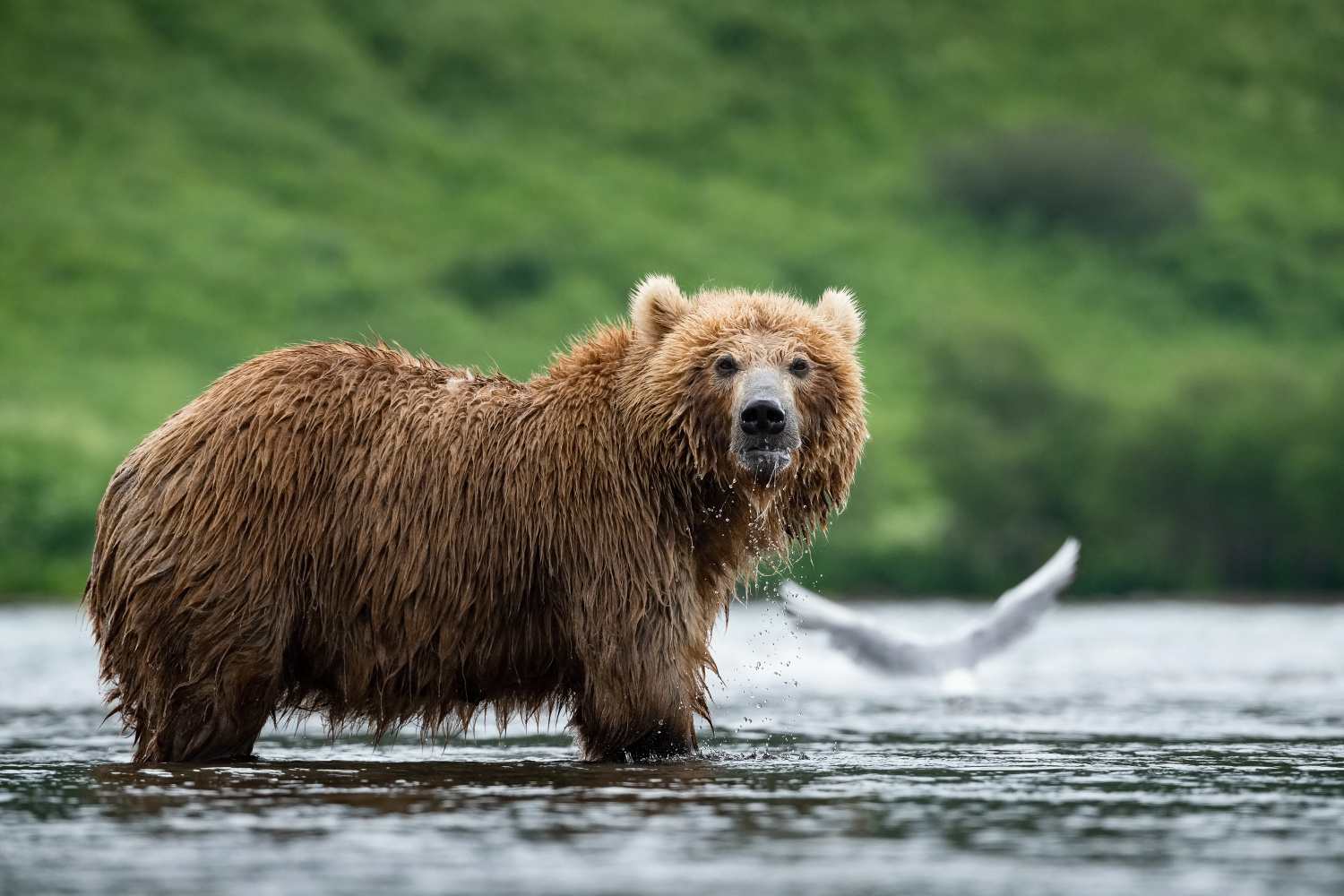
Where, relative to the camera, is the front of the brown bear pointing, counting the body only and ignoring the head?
to the viewer's right

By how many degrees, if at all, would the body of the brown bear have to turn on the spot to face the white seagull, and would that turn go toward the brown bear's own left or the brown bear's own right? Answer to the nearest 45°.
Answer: approximately 45° to the brown bear's own left
